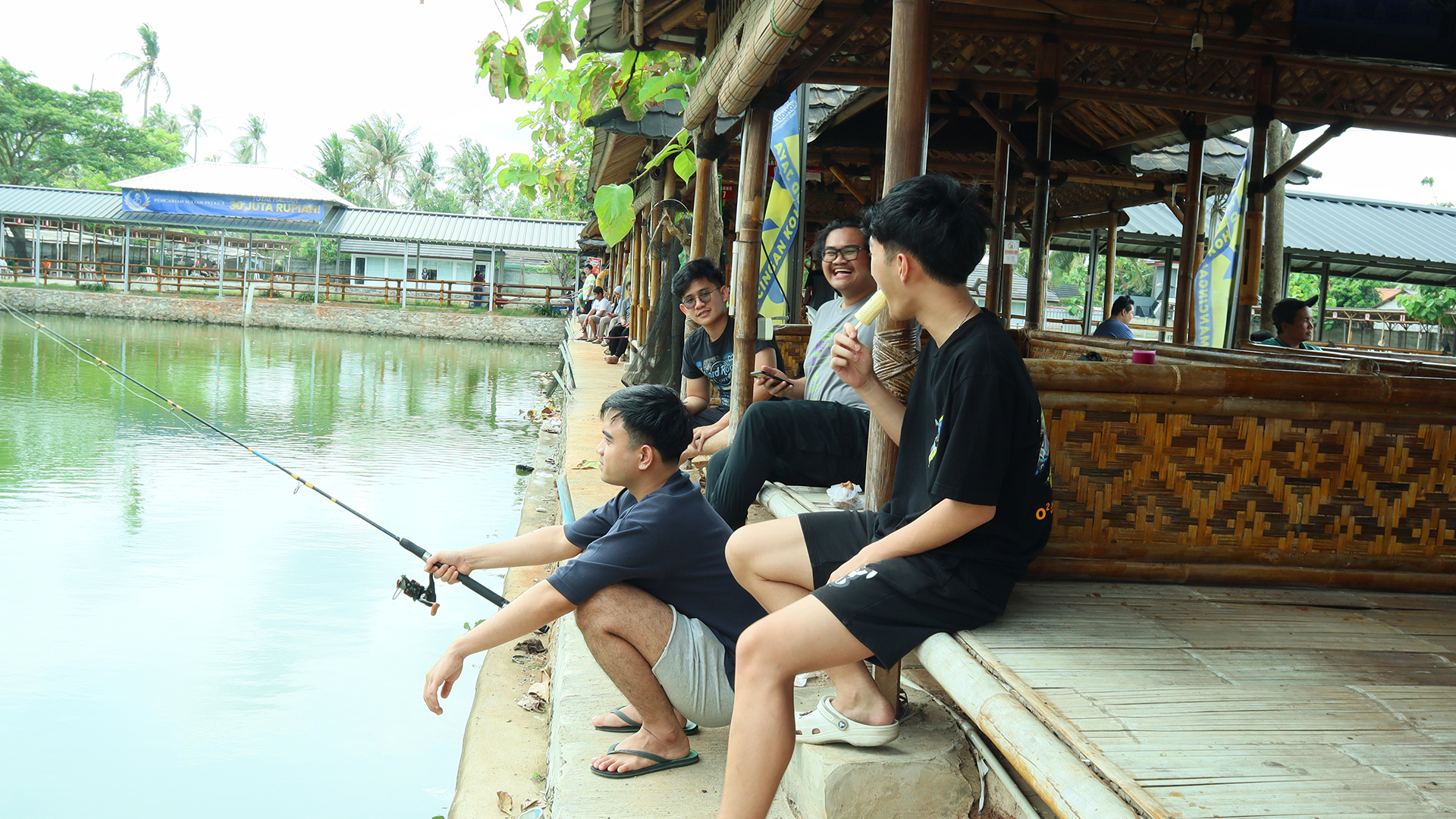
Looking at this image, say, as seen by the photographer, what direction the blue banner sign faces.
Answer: facing the viewer

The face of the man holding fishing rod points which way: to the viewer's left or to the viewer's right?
to the viewer's left

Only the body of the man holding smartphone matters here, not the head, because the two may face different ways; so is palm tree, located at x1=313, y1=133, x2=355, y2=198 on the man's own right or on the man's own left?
on the man's own right

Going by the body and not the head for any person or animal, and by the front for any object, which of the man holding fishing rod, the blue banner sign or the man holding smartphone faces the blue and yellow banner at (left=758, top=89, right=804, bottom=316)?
the blue banner sign

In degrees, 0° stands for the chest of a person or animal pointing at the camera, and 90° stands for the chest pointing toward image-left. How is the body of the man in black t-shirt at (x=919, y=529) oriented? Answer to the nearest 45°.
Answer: approximately 90°

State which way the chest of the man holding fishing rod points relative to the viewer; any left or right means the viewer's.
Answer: facing to the left of the viewer

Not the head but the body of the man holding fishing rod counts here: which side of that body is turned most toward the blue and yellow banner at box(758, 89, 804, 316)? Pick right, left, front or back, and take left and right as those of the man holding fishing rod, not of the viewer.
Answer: right

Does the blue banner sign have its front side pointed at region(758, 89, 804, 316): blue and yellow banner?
yes

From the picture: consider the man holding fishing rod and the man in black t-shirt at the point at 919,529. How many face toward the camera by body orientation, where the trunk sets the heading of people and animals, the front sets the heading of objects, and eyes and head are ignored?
0

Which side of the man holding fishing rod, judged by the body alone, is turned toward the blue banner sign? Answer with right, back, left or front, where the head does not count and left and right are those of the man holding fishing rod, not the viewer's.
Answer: right

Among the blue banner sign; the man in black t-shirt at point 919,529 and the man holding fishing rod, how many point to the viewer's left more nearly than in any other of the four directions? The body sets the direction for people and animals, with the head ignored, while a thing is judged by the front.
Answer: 2

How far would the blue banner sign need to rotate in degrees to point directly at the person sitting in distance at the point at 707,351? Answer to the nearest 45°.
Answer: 0° — it already faces them

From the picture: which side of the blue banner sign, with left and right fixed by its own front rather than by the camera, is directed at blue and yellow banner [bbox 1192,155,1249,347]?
front
